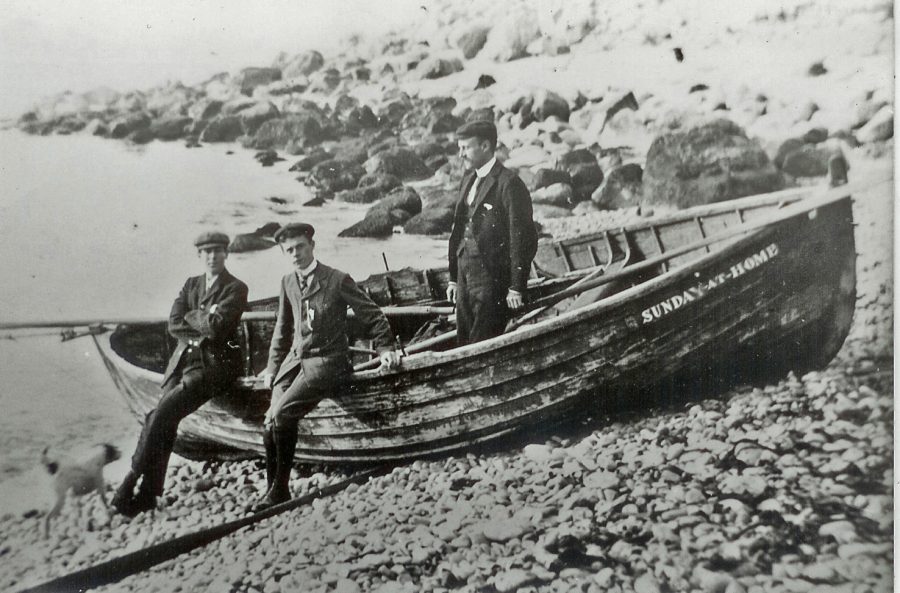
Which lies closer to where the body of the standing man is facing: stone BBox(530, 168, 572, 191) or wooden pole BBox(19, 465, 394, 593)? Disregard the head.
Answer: the wooden pole

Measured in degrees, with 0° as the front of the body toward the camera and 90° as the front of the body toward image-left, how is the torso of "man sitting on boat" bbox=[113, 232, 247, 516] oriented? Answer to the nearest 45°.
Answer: approximately 45°

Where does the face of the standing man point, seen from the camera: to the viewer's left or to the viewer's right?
to the viewer's left

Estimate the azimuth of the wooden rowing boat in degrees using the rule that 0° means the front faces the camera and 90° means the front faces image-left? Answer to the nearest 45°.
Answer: approximately 270°

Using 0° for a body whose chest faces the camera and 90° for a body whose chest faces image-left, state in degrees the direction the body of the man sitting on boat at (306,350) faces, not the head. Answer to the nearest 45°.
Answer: approximately 45°
